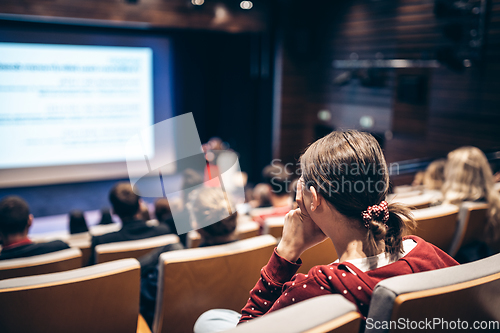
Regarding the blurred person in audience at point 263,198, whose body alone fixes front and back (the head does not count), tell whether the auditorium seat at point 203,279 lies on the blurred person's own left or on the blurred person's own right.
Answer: on the blurred person's own left

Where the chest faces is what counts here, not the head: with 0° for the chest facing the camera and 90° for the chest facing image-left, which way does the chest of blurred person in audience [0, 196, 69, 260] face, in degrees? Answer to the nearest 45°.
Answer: approximately 180°

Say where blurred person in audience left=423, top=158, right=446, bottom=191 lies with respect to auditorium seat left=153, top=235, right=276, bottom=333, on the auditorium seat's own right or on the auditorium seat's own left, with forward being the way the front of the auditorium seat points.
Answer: on the auditorium seat's own right

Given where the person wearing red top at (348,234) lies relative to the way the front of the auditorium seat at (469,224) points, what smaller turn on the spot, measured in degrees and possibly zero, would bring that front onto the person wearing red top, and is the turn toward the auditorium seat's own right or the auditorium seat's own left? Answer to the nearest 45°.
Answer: approximately 135° to the auditorium seat's own left

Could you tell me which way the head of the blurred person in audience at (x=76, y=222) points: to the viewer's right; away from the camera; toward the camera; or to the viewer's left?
away from the camera

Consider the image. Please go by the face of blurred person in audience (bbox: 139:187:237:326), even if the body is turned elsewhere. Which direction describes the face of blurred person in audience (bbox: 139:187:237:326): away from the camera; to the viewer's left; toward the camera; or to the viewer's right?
away from the camera

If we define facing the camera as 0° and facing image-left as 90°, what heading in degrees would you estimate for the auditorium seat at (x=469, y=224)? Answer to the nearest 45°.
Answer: approximately 135°

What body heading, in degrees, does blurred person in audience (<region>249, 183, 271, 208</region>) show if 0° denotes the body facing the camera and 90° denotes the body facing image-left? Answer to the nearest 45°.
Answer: approximately 135°

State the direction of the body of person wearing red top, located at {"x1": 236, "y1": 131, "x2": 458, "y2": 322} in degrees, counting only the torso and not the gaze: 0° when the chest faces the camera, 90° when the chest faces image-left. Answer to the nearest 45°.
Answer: approximately 135°

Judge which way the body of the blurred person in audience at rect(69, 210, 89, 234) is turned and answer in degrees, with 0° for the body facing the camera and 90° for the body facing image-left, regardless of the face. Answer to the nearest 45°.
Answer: approximately 180°

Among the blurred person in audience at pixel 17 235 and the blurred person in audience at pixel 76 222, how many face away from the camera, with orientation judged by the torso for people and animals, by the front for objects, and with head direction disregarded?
2
